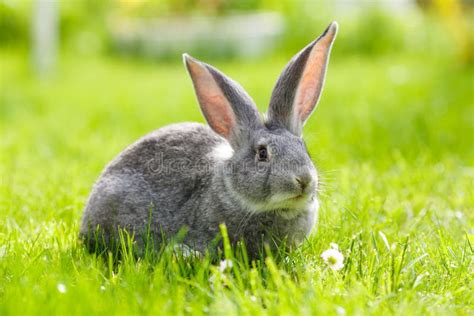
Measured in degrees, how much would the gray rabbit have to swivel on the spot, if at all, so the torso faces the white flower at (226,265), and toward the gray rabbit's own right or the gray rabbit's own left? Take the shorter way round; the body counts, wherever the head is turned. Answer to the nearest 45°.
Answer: approximately 45° to the gray rabbit's own right

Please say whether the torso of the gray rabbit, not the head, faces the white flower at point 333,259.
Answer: yes

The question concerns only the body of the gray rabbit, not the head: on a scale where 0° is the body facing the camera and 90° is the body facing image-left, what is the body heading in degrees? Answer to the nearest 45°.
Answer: approximately 315°

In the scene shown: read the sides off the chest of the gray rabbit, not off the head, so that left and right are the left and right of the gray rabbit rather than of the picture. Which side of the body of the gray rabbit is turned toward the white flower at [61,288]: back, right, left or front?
right
